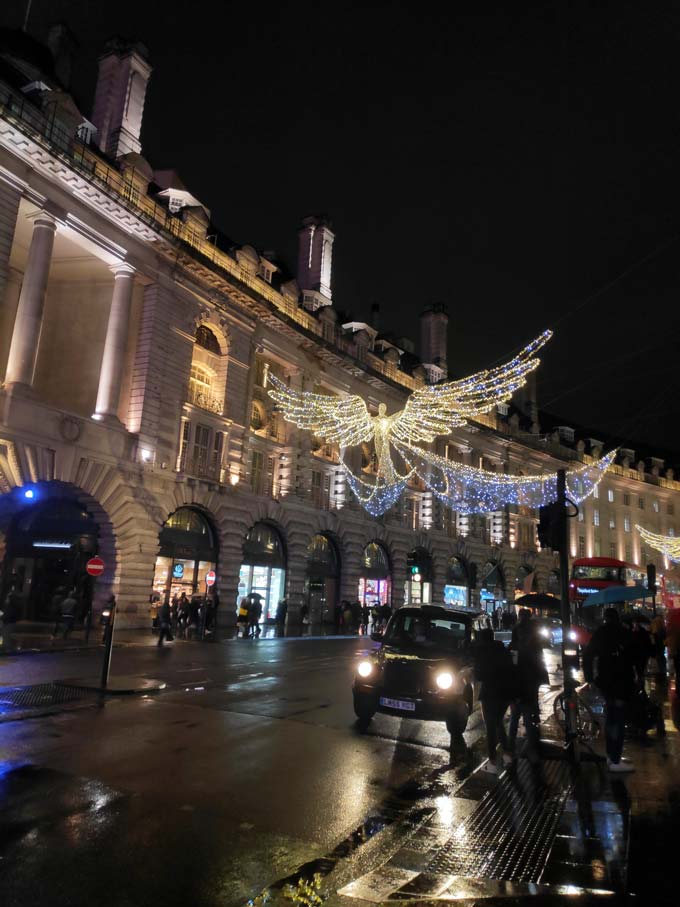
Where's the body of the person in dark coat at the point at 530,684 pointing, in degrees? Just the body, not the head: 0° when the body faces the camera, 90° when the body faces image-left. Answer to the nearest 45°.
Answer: approximately 180°

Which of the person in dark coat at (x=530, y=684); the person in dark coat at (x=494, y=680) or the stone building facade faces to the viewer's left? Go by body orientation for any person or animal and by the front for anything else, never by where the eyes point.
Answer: the person in dark coat at (x=494, y=680)

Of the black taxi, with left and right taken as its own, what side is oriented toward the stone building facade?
right

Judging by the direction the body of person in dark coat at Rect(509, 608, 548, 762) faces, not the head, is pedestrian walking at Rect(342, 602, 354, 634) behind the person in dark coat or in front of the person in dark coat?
in front

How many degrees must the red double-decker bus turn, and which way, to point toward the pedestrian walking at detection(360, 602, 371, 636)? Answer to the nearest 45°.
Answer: approximately 45° to its right

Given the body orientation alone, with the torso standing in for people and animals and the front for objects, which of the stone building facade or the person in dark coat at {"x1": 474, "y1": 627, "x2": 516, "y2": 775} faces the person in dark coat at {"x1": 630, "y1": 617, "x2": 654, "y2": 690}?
the stone building facade

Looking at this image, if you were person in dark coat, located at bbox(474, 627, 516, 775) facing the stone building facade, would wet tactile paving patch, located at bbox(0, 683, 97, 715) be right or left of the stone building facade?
left

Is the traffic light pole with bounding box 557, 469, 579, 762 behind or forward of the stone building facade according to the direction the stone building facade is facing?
forward

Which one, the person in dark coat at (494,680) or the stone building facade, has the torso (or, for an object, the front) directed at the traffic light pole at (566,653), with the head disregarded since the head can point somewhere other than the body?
the stone building facade

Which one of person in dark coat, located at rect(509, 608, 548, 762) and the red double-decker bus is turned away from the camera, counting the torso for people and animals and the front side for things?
the person in dark coat

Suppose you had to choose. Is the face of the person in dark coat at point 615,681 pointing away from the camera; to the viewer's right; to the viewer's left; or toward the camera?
away from the camera

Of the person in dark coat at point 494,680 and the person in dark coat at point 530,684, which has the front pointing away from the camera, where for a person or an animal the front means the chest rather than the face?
the person in dark coat at point 530,684
